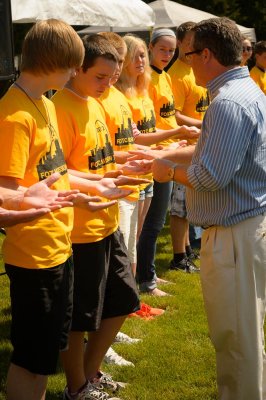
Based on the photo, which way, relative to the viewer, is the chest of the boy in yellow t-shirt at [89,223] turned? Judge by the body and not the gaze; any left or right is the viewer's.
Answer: facing the viewer and to the right of the viewer

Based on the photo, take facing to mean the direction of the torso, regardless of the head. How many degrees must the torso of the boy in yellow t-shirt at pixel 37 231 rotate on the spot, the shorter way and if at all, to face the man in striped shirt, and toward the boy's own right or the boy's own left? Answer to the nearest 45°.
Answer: approximately 45° to the boy's own left

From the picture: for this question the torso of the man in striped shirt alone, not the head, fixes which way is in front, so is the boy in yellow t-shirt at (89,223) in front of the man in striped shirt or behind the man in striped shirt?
in front

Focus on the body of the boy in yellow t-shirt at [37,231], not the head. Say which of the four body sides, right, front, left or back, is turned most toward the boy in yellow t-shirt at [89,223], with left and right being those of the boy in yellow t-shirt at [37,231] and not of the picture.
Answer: left

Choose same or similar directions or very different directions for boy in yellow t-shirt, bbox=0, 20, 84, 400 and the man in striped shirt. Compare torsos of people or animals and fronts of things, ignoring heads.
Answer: very different directions

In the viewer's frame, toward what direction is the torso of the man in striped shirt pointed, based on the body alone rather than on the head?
to the viewer's left

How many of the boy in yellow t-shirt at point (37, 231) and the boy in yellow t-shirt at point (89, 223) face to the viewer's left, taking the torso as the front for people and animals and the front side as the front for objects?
0

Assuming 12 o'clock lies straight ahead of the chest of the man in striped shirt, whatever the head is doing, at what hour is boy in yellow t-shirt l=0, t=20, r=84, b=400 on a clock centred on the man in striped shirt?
The boy in yellow t-shirt is roughly at 11 o'clock from the man in striped shirt.

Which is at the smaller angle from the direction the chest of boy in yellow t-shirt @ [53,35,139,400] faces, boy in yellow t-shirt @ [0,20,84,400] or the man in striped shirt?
the man in striped shirt

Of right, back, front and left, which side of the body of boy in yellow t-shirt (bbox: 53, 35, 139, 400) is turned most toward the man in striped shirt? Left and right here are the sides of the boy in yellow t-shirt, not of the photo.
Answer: front

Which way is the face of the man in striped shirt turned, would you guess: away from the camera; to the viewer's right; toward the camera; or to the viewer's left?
to the viewer's left

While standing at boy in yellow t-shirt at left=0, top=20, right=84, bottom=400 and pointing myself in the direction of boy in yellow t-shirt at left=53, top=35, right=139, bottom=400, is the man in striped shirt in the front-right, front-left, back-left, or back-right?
front-right

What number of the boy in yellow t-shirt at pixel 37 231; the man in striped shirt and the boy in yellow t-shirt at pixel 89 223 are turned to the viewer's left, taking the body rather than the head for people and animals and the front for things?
1
